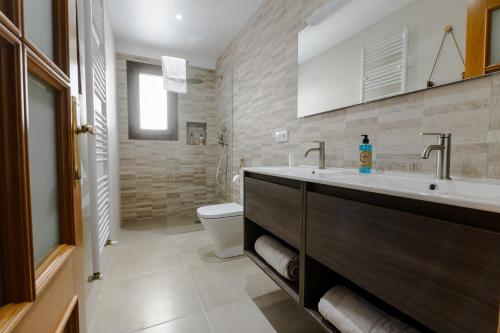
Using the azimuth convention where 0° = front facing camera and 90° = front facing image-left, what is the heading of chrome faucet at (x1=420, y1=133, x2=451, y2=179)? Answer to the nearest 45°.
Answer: approximately 45°

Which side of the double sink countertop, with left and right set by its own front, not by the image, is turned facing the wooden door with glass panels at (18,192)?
front

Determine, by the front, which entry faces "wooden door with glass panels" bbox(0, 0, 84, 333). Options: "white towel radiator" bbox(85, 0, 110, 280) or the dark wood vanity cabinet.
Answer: the dark wood vanity cabinet

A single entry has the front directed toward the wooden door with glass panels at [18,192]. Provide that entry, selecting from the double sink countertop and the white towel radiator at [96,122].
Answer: the double sink countertop

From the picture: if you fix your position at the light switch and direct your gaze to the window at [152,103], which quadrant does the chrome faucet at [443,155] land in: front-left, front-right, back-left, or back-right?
back-left

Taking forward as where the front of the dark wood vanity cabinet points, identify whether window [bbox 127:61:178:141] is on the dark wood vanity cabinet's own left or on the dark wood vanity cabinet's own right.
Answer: on the dark wood vanity cabinet's own right

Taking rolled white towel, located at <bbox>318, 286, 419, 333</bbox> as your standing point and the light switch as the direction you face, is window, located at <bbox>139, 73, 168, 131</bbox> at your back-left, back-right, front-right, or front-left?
front-left

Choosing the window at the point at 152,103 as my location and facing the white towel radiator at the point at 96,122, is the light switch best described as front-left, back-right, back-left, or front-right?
front-left
